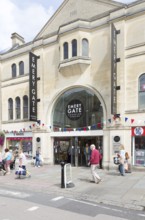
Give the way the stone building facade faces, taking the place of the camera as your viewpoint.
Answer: facing the viewer and to the left of the viewer
